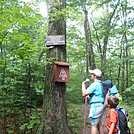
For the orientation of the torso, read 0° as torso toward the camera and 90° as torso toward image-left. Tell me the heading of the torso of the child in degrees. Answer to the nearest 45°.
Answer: approximately 90°
